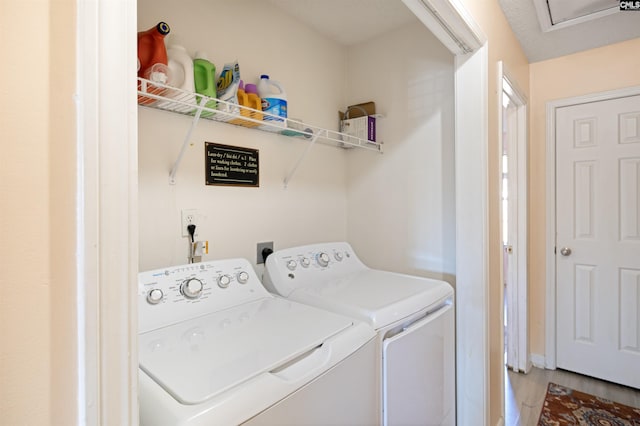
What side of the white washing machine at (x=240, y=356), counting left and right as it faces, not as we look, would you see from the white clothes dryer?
left

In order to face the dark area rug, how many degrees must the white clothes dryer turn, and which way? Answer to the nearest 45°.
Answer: approximately 90° to its left

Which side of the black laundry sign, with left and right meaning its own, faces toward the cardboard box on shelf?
left

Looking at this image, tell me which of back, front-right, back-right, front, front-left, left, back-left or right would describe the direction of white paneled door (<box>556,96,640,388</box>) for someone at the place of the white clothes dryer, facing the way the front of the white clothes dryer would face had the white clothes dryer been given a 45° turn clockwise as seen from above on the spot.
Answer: back-left

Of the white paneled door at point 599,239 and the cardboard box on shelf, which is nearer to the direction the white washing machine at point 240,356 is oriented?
the white paneled door

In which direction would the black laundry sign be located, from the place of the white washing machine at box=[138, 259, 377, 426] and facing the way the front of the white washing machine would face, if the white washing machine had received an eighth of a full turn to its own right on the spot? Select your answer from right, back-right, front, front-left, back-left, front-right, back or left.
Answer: back

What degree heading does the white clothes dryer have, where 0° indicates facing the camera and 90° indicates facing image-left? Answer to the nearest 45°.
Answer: approximately 315°

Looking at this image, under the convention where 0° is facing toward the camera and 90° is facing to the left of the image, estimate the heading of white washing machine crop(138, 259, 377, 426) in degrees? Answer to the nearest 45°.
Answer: approximately 315°
